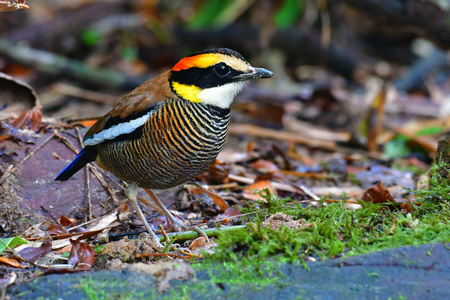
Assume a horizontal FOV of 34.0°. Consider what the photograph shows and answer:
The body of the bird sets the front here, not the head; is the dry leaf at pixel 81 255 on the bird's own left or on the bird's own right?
on the bird's own right

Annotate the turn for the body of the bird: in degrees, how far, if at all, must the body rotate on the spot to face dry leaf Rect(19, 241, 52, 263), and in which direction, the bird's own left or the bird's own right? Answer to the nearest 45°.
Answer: approximately 135° to the bird's own right

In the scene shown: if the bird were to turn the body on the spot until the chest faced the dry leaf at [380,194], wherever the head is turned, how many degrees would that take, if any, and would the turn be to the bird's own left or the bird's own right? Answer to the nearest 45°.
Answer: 0° — it already faces it

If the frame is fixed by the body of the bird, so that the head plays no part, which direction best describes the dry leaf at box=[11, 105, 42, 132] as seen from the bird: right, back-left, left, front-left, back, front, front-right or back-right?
back-left

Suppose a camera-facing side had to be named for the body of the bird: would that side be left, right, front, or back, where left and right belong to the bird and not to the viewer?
right

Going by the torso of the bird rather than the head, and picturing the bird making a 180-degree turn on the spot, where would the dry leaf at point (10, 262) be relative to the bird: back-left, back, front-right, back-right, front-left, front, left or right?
front-left
